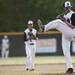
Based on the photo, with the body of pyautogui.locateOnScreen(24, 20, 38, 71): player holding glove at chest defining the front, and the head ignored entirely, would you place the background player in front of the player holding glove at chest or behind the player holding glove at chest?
behind

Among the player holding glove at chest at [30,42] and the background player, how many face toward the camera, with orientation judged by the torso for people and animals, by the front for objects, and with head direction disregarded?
2

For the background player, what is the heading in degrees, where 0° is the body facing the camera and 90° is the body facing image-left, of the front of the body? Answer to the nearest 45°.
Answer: approximately 0°

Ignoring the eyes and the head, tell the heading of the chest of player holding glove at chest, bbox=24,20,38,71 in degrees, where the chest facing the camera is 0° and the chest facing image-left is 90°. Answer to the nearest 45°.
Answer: approximately 0°
